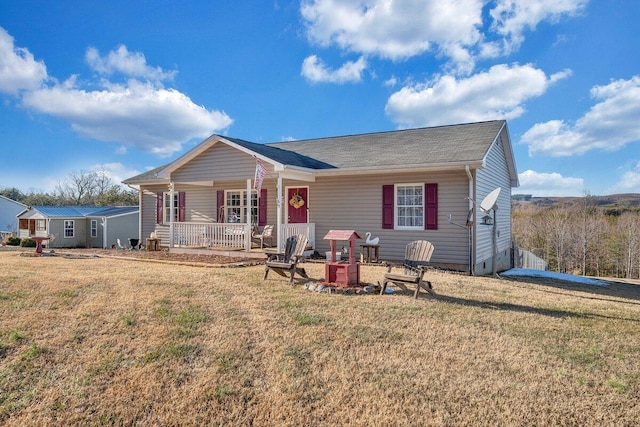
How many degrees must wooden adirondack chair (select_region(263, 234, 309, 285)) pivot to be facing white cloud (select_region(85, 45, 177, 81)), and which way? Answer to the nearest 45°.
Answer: approximately 90° to its right

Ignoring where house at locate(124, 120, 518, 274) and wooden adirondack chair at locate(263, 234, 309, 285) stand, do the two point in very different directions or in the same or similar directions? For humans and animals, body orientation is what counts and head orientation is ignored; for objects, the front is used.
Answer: same or similar directions

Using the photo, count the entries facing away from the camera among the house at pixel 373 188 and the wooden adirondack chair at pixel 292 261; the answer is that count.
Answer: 0

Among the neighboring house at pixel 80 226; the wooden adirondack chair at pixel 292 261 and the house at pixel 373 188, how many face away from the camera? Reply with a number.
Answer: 0

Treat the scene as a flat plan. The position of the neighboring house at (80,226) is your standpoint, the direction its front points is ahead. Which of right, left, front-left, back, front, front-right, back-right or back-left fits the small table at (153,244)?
front-left

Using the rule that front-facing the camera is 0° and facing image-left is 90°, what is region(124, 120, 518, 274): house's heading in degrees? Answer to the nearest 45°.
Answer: approximately 45°

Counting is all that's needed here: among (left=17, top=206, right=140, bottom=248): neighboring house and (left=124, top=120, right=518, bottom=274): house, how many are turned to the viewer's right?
0
